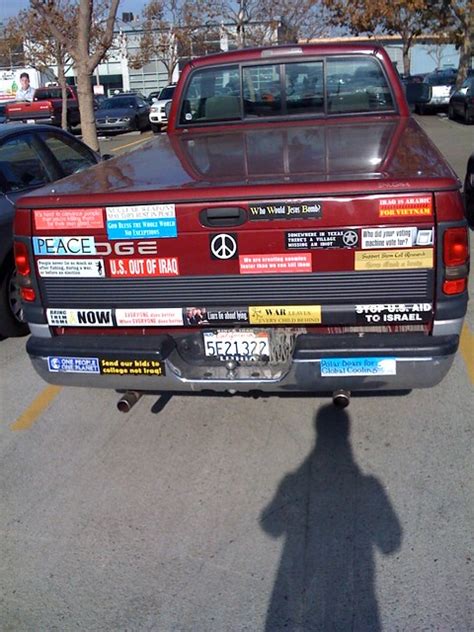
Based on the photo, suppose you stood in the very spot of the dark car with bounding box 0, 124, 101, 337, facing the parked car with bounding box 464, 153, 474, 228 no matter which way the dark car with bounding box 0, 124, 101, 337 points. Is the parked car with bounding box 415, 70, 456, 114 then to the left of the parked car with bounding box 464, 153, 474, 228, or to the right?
left

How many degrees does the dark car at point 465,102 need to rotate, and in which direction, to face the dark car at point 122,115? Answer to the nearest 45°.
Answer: approximately 45° to its right

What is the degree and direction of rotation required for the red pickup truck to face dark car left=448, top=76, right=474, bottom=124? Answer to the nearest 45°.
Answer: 0° — it already faces it

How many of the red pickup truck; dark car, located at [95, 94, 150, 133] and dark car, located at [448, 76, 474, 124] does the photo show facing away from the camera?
1

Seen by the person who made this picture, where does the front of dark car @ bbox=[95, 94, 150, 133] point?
facing the viewer and to the left of the viewer

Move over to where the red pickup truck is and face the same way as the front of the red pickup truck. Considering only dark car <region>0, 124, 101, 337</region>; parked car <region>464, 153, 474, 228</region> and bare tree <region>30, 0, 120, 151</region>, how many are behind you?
0

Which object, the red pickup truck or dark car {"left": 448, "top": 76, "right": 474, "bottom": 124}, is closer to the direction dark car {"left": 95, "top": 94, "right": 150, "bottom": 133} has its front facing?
the red pickup truck

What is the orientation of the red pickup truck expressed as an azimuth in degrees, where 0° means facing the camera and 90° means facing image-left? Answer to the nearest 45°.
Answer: approximately 180°

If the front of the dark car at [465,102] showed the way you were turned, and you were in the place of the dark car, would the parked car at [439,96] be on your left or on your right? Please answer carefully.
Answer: on your right

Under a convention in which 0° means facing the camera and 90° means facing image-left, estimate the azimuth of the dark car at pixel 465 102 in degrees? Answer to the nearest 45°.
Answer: approximately 45°

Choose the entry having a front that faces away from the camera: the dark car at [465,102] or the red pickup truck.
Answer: the red pickup truck

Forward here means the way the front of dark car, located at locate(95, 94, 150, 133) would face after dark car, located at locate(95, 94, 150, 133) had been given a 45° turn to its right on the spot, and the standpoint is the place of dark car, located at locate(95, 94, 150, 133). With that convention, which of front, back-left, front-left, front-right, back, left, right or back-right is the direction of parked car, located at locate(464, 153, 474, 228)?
left
